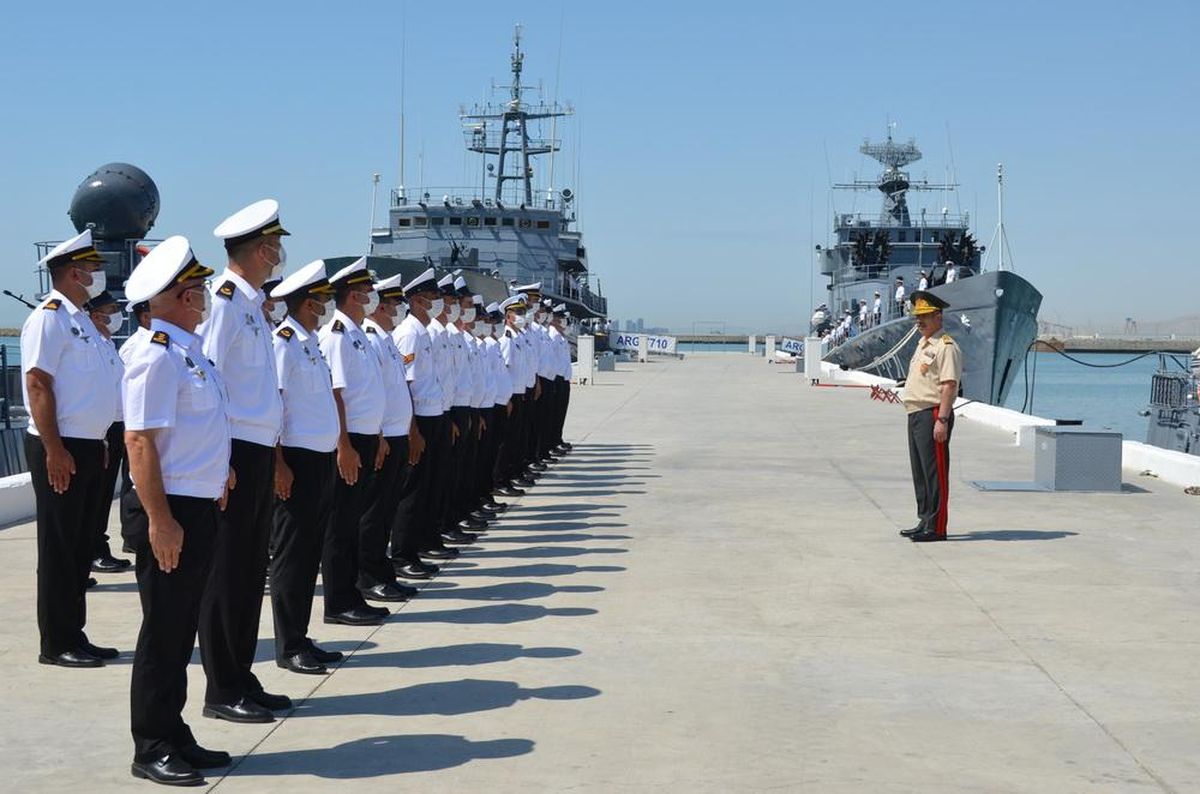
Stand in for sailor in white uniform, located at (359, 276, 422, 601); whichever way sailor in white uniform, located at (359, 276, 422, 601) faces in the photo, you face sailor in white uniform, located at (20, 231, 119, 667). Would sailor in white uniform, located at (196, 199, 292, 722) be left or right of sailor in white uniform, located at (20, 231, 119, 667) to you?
left

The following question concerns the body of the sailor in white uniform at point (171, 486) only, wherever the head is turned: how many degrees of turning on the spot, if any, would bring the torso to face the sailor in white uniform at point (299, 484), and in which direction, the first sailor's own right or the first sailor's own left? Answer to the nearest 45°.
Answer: approximately 90° to the first sailor's own left

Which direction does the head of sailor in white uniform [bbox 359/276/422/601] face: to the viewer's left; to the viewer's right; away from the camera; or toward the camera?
to the viewer's right

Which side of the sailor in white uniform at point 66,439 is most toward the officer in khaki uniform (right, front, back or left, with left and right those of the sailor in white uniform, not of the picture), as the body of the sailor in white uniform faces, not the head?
front

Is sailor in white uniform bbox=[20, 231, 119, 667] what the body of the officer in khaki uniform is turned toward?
yes

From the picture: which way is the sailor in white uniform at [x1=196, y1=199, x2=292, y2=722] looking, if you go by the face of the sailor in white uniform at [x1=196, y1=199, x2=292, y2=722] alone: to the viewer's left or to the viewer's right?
to the viewer's right

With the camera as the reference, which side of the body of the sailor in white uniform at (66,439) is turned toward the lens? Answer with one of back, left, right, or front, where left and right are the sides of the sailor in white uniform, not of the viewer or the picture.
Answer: right

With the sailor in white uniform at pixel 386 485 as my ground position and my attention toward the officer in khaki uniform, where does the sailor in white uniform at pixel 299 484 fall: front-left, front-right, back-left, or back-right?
back-right

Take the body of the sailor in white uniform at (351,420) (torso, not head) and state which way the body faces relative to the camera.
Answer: to the viewer's right

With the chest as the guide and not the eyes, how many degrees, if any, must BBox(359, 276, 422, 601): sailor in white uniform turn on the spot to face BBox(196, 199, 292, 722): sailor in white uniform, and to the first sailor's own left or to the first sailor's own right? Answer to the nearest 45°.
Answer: approximately 90° to the first sailor's own right

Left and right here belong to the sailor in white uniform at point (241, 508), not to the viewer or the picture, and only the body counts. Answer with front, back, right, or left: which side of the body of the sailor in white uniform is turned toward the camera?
right

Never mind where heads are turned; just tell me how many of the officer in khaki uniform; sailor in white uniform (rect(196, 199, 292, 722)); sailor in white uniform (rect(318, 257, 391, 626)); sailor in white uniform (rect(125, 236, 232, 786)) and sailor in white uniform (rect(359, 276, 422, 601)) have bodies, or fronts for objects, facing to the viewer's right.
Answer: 4

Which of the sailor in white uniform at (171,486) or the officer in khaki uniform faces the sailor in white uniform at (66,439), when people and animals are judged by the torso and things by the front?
the officer in khaki uniform

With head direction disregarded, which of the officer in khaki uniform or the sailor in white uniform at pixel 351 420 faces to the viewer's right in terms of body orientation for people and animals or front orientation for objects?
the sailor in white uniform

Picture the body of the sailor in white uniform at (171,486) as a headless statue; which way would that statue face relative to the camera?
to the viewer's right

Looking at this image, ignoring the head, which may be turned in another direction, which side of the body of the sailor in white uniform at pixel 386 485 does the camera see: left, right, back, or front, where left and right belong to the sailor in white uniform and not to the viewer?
right

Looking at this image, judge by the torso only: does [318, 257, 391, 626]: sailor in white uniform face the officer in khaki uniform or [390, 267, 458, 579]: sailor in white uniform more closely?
the officer in khaki uniform

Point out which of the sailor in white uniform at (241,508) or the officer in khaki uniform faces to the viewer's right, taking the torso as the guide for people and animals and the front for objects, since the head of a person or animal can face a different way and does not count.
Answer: the sailor in white uniform
